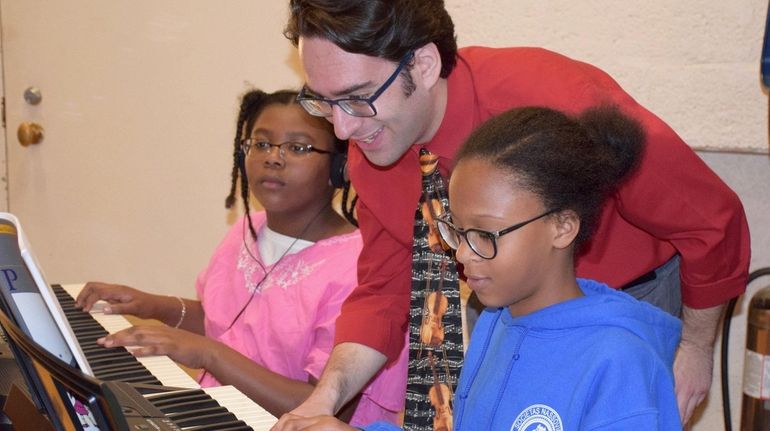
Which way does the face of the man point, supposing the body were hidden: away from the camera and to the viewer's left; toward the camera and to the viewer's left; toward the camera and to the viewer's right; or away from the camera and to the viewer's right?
toward the camera and to the viewer's left

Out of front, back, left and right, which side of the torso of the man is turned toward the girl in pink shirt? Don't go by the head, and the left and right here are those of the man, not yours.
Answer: right

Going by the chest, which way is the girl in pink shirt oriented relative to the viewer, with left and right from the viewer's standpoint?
facing the viewer and to the left of the viewer

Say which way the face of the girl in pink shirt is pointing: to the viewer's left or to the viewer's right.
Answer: to the viewer's left

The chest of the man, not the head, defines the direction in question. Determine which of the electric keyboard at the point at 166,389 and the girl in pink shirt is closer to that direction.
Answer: the electric keyboard

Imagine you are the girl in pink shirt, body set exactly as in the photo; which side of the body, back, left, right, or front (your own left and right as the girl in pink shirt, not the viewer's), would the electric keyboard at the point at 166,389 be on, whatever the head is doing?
front

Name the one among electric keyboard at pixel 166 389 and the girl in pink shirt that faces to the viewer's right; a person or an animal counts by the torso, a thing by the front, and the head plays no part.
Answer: the electric keyboard

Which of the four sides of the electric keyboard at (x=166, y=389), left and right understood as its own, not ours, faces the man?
front

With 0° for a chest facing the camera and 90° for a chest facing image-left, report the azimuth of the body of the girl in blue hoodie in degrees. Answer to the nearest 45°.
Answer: approximately 45°

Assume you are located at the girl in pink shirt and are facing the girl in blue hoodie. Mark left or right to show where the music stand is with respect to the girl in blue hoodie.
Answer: right

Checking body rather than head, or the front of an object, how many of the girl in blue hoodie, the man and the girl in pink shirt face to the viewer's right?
0

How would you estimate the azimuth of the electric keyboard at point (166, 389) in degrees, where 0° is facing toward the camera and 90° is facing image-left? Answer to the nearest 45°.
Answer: approximately 270°

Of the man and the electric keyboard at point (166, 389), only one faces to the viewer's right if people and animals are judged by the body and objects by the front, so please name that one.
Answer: the electric keyboard
